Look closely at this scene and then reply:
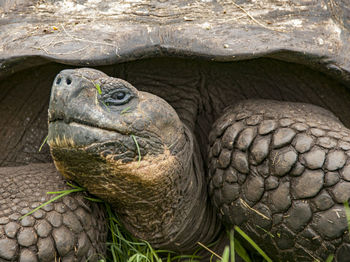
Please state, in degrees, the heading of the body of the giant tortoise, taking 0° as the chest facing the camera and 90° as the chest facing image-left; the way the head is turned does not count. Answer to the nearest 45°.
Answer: approximately 45°
